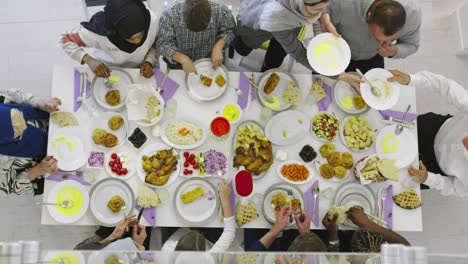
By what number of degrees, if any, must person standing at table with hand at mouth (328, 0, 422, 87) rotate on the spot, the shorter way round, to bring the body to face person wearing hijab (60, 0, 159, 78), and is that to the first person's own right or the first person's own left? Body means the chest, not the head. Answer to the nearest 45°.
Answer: approximately 90° to the first person's own right

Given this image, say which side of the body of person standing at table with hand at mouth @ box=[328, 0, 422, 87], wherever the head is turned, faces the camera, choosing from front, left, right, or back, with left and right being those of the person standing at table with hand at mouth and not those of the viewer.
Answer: front

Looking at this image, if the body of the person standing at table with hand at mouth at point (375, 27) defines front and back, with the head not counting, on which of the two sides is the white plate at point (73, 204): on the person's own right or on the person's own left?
on the person's own right

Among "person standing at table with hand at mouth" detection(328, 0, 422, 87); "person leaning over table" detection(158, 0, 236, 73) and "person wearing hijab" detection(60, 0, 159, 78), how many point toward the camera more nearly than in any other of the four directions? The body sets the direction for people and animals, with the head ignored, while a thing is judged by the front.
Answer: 3

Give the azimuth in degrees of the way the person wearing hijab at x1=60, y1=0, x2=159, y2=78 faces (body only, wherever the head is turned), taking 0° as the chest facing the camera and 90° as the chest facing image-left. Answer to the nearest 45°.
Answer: approximately 0°

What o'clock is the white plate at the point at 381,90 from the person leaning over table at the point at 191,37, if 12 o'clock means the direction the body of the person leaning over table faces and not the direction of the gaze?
The white plate is roughly at 9 o'clock from the person leaning over table.

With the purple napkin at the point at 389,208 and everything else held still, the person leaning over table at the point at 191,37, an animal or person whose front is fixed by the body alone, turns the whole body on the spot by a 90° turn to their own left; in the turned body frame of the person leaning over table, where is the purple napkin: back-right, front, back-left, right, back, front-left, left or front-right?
front

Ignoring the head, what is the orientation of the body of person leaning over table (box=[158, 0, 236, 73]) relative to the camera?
toward the camera
